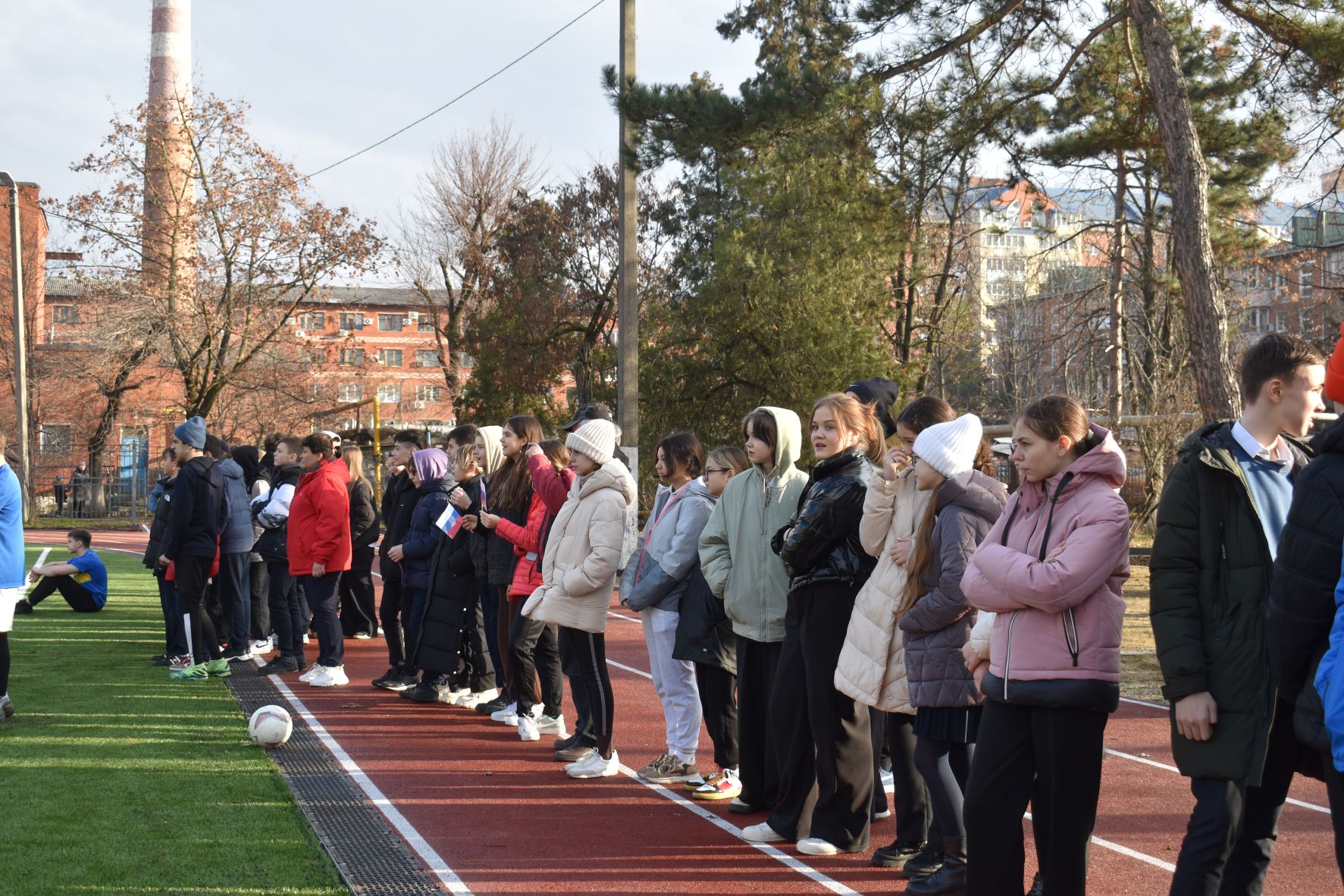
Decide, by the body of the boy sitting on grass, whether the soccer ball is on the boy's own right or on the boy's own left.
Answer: on the boy's own left

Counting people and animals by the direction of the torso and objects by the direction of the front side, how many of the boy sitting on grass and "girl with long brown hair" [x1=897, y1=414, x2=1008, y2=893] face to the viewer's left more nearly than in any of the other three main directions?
2

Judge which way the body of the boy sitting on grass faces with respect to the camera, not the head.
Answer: to the viewer's left

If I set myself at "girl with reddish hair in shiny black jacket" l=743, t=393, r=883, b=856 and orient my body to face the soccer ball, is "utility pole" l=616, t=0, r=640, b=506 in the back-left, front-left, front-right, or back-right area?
front-right

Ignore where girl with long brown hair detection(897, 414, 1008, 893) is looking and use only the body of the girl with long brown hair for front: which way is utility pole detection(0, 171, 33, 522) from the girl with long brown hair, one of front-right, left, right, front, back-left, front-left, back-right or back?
front-right

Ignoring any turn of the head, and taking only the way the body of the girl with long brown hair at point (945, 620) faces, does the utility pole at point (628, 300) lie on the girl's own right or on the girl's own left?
on the girl's own right

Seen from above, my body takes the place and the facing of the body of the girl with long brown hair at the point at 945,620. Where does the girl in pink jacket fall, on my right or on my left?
on my left

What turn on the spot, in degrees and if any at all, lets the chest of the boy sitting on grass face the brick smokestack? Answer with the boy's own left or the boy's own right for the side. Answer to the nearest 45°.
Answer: approximately 90° to the boy's own right

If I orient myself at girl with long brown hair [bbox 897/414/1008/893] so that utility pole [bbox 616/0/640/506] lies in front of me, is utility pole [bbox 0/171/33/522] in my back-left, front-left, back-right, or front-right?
front-left

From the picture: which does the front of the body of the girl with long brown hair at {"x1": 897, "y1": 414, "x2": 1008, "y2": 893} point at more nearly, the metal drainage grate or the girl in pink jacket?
the metal drainage grate

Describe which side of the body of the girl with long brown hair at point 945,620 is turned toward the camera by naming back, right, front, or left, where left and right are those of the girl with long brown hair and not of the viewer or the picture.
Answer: left

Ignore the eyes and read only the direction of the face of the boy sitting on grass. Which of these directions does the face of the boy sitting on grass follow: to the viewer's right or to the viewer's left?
to the viewer's left
